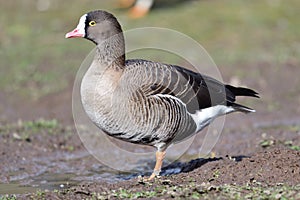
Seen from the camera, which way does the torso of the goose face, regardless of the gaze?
to the viewer's left
